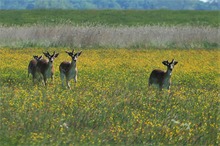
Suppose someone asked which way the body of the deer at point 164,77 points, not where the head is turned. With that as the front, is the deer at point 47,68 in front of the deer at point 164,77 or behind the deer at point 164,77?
behind

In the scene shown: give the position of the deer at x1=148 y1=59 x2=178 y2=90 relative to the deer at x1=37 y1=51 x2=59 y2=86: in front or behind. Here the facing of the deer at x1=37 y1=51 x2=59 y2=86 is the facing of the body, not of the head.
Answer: in front

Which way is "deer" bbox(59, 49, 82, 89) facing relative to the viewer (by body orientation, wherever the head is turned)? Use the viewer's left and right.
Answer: facing the viewer and to the right of the viewer

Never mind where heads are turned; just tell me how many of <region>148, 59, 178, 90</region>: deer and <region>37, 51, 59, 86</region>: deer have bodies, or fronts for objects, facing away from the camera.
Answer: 0

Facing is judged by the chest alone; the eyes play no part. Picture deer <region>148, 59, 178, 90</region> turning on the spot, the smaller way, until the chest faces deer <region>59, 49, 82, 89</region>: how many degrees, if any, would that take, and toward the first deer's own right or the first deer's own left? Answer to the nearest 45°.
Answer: approximately 135° to the first deer's own right

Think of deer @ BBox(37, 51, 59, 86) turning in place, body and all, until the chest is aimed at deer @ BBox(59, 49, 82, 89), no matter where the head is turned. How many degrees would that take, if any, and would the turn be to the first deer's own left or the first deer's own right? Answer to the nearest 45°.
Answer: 0° — it already faces it
